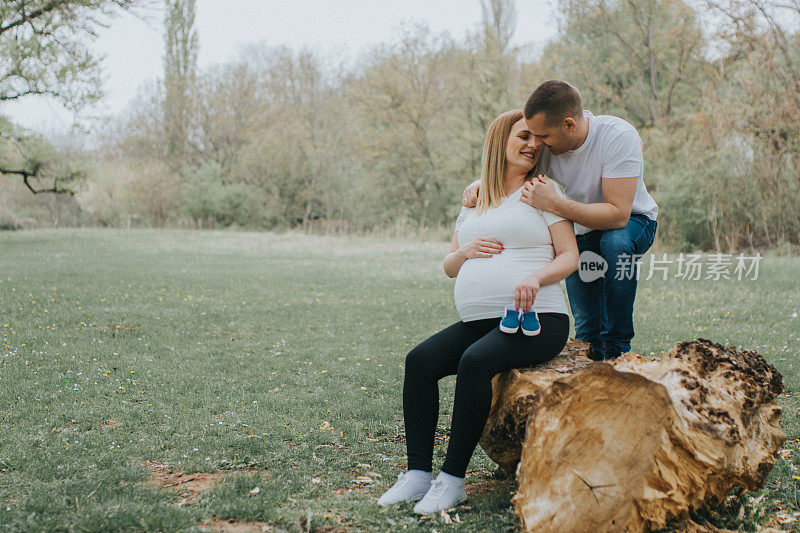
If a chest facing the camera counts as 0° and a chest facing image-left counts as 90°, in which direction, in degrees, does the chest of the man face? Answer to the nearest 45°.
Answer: approximately 45°

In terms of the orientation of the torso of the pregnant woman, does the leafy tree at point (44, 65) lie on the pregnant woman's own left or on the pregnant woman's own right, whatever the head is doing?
on the pregnant woman's own right

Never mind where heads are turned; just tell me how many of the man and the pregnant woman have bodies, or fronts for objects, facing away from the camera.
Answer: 0

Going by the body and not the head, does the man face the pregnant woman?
yes

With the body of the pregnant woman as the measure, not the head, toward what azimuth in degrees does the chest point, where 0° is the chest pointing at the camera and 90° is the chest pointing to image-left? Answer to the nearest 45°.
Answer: approximately 45°

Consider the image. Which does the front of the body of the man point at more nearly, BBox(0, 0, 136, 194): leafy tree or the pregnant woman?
the pregnant woman

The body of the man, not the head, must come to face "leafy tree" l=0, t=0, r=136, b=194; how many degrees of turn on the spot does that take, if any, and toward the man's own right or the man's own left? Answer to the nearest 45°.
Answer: approximately 90° to the man's own right
